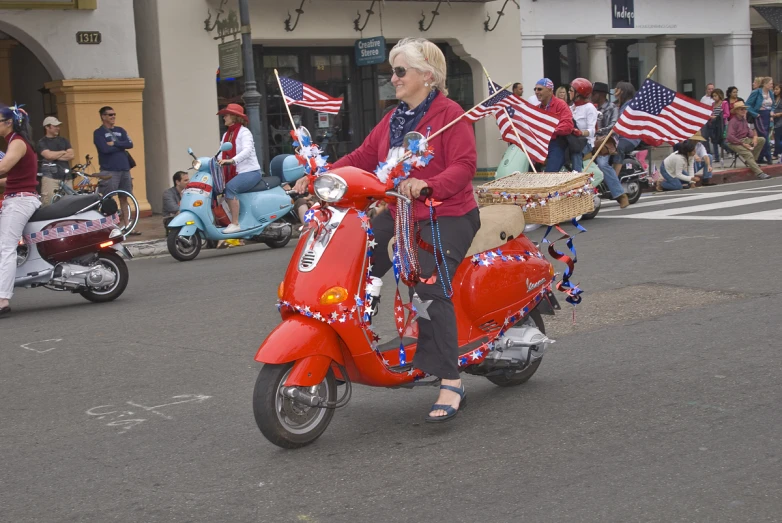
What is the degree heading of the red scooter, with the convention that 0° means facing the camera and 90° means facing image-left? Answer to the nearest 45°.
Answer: approximately 45°

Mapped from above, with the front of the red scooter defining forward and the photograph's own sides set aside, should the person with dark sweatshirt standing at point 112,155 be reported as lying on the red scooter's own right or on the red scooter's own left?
on the red scooter's own right

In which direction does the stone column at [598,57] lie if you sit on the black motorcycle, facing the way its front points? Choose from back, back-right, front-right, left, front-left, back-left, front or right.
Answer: back-right

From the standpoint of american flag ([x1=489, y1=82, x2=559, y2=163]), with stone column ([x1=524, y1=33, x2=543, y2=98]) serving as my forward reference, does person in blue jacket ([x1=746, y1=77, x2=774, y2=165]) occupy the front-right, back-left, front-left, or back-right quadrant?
front-right

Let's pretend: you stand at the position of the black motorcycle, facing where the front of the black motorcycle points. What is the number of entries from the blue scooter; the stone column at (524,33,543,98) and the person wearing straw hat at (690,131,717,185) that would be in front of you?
1

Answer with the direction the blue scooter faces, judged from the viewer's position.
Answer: facing the viewer and to the left of the viewer

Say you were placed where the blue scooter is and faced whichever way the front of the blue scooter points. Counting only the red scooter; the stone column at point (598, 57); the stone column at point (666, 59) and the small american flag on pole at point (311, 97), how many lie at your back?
2

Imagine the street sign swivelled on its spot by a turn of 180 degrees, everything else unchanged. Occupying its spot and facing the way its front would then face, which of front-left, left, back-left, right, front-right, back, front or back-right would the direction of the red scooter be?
back

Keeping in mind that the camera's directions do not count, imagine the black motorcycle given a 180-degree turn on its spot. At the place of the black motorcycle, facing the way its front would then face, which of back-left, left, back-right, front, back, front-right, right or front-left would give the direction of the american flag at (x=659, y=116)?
back-right

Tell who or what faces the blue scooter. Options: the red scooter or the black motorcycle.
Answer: the black motorcycle

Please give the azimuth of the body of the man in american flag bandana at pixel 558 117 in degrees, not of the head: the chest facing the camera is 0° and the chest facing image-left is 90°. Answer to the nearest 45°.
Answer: approximately 45°

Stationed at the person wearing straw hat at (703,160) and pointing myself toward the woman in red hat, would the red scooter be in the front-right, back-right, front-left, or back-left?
front-left

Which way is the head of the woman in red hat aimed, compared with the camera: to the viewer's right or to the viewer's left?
to the viewer's left

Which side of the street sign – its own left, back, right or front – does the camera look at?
front
